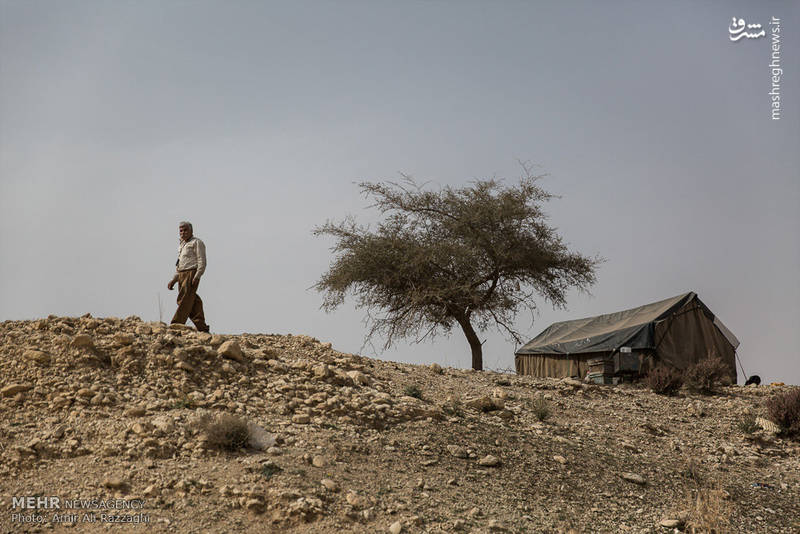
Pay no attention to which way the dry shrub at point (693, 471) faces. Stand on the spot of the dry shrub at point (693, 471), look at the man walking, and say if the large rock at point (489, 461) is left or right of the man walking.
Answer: left

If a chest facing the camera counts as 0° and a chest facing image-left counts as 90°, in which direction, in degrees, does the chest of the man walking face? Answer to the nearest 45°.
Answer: approximately 45°

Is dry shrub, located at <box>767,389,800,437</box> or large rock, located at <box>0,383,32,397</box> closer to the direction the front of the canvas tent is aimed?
the dry shrub

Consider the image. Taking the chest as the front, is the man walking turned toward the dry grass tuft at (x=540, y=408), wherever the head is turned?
no

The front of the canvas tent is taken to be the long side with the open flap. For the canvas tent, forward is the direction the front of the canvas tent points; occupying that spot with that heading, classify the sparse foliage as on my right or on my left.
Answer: on my right

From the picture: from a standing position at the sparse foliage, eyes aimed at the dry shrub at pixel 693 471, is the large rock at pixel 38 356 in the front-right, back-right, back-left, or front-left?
back-right

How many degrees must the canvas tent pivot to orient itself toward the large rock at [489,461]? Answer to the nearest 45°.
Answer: approximately 45° to its right

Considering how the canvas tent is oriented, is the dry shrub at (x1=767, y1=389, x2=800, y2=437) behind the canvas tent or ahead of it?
ahead

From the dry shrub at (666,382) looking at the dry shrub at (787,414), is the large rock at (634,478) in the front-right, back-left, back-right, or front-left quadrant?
front-right

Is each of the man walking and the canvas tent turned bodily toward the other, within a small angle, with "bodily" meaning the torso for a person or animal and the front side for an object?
no

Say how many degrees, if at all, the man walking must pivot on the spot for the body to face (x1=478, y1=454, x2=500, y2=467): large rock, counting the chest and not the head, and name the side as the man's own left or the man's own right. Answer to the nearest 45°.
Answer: approximately 90° to the man's own left

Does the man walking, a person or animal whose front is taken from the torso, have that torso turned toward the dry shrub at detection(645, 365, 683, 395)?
no

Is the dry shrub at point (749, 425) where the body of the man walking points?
no

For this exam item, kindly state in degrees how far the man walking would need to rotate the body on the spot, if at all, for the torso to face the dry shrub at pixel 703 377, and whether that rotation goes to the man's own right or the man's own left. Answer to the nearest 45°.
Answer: approximately 135° to the man's own left

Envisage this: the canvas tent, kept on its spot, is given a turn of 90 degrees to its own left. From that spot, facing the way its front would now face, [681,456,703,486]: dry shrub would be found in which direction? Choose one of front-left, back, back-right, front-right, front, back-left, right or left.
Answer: back-right

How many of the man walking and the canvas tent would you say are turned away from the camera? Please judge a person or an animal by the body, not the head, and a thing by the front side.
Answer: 0
